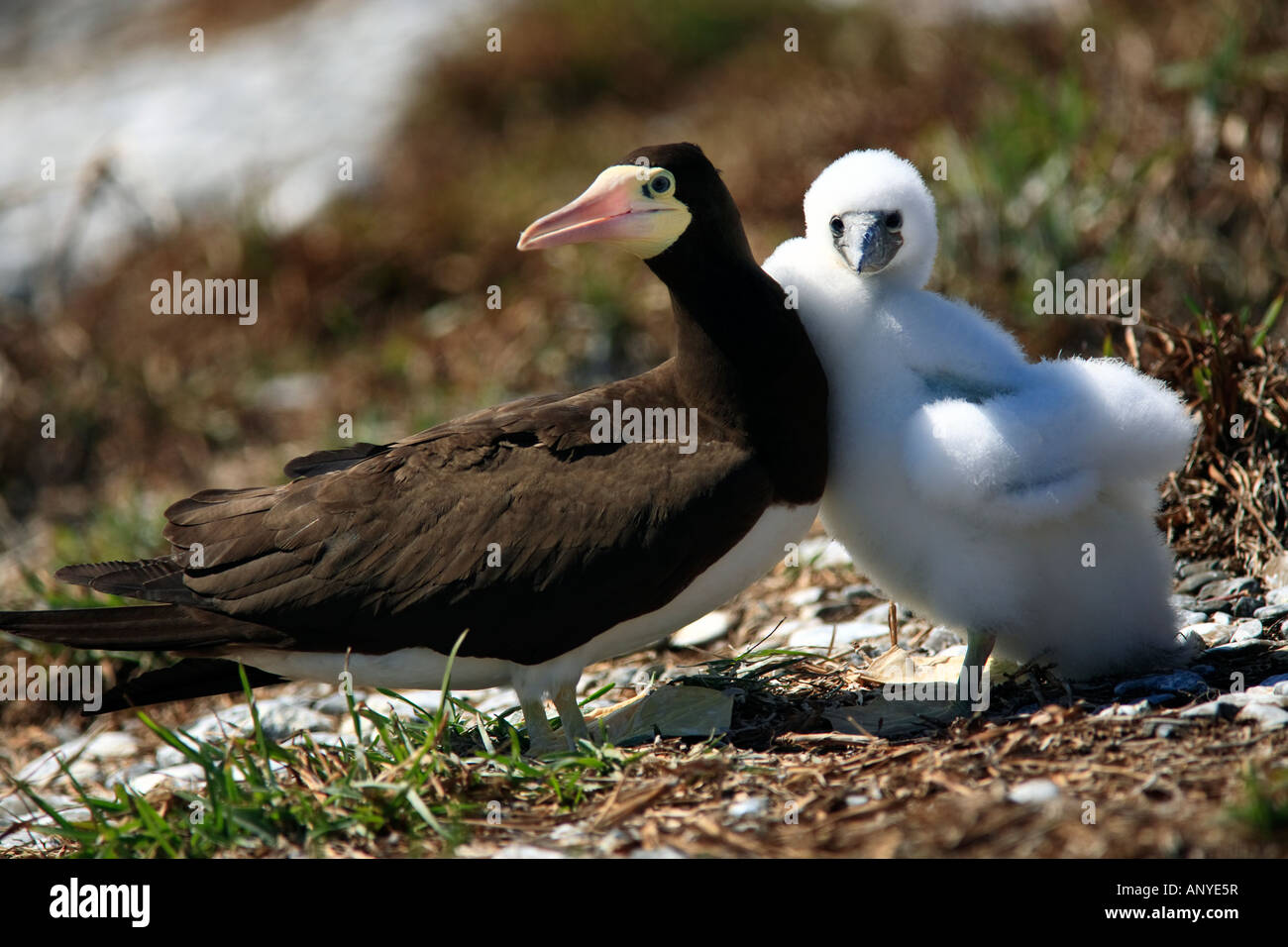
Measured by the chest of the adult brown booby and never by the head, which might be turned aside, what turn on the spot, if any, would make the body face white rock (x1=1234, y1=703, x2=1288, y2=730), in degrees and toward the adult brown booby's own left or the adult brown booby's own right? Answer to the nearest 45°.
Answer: approximately 45° to the adult brown booby's own right

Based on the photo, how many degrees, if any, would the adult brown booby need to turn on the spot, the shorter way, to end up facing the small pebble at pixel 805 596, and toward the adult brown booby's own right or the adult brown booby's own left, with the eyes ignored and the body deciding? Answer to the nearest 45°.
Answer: approximately 45° to the adult brown booby's own left

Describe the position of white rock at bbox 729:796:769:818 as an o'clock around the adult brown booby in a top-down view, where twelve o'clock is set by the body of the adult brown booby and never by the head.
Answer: The white rock is roughly at 2 o'clock from the adult brown booby.

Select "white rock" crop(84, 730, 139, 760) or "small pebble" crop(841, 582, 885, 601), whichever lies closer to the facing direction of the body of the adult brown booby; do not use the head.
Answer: the small pebble

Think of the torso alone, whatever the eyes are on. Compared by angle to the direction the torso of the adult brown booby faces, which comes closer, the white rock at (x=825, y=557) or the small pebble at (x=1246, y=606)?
the small pebble

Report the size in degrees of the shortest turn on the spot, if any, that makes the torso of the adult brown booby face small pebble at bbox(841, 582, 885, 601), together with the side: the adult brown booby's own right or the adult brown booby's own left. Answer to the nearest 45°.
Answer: approximately 45° to the adult brown booby's own left

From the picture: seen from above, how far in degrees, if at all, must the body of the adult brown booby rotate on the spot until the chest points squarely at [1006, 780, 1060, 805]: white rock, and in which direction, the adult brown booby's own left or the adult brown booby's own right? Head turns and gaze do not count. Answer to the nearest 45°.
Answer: approximately 45° to the adult brown booby's own right

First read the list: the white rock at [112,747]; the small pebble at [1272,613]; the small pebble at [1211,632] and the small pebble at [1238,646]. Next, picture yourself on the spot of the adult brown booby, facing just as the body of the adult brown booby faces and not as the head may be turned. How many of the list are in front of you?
3

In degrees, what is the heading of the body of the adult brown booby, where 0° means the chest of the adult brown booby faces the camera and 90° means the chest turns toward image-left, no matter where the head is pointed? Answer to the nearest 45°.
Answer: approximately 270°

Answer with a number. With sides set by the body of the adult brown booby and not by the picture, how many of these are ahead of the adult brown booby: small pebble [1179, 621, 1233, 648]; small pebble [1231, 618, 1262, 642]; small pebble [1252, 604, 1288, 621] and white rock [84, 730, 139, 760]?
3

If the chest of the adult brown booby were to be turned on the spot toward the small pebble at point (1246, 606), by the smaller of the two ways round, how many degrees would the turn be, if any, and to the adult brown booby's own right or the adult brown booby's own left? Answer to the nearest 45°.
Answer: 0° — it already faces it
